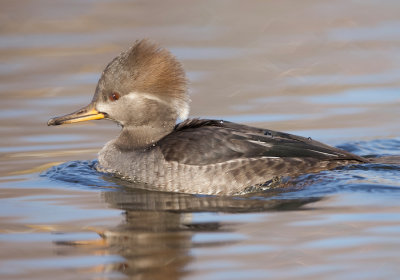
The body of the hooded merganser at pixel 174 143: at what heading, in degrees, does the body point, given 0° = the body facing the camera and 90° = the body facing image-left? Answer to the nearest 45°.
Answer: approximately 90°
